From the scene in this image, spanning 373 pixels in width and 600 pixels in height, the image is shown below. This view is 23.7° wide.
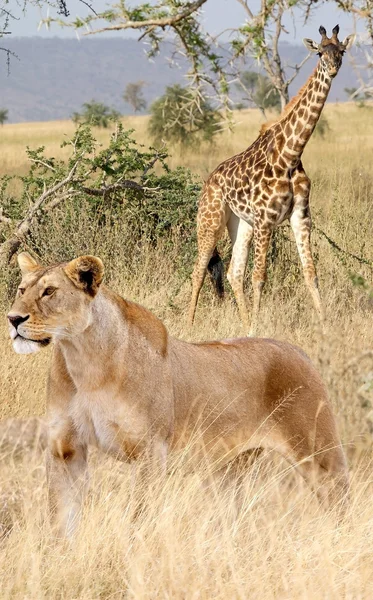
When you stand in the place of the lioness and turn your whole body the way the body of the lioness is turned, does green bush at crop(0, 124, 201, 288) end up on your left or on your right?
on your right

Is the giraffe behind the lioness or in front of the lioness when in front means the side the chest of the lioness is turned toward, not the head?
behind

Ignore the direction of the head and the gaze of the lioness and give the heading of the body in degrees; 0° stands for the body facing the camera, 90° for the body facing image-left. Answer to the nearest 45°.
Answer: approximately 45°

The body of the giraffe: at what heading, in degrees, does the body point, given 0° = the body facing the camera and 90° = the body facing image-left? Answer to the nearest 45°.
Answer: approximately 315°

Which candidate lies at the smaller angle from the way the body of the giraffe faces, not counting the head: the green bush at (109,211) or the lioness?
the lioness
